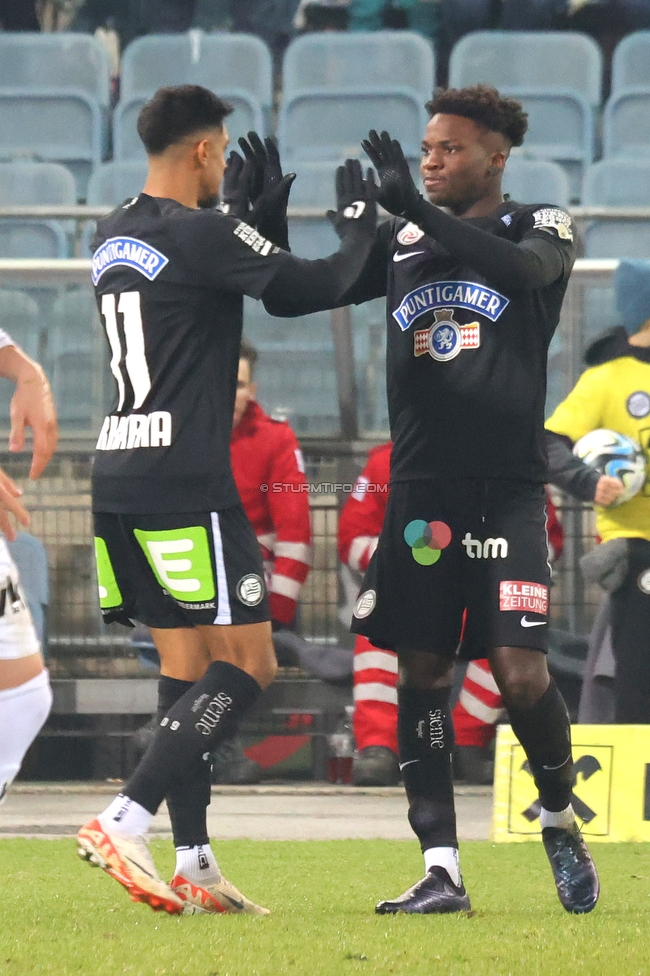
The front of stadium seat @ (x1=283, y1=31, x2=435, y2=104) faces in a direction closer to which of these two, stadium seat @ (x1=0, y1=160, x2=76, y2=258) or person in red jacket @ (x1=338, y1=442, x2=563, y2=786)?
the person in red jacket

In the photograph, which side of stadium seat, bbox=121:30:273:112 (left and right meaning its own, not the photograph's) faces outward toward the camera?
front

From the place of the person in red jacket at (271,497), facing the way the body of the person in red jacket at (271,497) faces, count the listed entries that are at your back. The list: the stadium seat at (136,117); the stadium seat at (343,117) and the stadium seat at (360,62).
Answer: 3

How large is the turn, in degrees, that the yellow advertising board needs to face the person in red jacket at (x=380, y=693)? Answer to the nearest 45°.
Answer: approximately 135° to its right

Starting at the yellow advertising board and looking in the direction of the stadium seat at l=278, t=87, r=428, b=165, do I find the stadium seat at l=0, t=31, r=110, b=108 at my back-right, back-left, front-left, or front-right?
front-left

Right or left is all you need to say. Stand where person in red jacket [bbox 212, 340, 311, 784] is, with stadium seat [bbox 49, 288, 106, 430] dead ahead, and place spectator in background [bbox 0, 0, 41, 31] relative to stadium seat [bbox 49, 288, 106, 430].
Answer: right

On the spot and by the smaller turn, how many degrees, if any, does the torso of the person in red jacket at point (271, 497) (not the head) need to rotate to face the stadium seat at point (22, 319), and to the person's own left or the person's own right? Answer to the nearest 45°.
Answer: approximately 135° to the person's own right

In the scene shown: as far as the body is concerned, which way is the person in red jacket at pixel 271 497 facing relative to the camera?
toward the camera

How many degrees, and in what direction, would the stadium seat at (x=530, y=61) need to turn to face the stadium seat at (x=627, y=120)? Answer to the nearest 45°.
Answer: approximately 90° to its left

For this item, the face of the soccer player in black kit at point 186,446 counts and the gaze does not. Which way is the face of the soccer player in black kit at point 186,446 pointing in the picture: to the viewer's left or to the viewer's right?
to the viewer's right

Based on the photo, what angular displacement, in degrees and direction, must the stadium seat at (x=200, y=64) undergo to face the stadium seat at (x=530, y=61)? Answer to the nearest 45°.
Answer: approximately 90° to its left

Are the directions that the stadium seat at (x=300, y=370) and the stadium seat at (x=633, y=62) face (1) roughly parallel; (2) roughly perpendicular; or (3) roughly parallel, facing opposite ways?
roughly parallel

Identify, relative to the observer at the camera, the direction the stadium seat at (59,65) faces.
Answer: facing the viewer

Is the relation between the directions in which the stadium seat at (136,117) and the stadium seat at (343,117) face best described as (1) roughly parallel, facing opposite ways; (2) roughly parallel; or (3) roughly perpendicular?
roughly parallel

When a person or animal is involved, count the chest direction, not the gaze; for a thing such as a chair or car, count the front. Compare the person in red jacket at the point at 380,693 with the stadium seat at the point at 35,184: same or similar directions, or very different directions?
same or similar directions

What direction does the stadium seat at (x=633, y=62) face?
toward the camera
